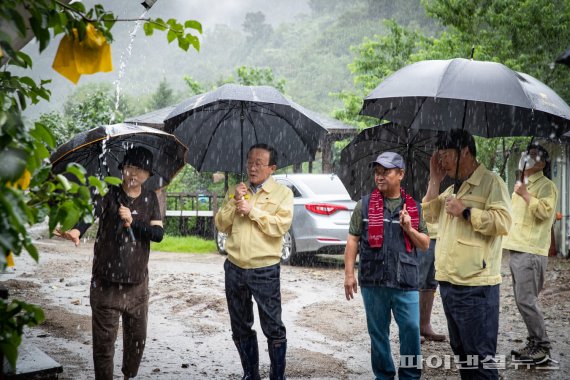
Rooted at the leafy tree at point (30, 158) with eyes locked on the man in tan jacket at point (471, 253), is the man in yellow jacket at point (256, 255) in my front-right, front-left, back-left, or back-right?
front-left

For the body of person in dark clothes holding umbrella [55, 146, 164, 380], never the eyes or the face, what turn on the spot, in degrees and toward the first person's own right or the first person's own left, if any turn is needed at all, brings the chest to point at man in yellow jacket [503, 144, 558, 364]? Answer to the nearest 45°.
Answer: approximately 90° to the first person's own left

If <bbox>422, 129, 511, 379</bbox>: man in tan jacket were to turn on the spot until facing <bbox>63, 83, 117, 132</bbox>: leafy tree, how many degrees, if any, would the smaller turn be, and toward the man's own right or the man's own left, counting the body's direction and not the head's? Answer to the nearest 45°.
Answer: approximately 90° to the man's own right

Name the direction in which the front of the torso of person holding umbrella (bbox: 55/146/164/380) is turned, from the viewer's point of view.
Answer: toward the camera

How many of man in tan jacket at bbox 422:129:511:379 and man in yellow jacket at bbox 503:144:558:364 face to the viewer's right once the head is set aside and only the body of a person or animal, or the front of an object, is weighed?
0

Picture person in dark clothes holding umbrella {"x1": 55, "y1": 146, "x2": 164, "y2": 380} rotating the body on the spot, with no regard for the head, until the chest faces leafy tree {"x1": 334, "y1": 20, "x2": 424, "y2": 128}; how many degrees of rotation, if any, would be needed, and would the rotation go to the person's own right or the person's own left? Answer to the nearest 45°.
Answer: approximately 135° to the person's own left

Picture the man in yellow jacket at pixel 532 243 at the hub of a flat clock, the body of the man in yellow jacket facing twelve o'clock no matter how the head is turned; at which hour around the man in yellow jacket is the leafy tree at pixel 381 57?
The leafy tree is roughly at 4 o'clock from the man in yellow jacket.

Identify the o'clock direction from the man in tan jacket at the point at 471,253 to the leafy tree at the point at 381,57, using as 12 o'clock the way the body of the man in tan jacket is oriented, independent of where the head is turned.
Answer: The leafy tree is roughly at 4 o'clock from the man in tan jacket.

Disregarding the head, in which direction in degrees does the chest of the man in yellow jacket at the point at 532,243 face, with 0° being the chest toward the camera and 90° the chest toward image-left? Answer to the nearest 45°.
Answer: approximately 45°
